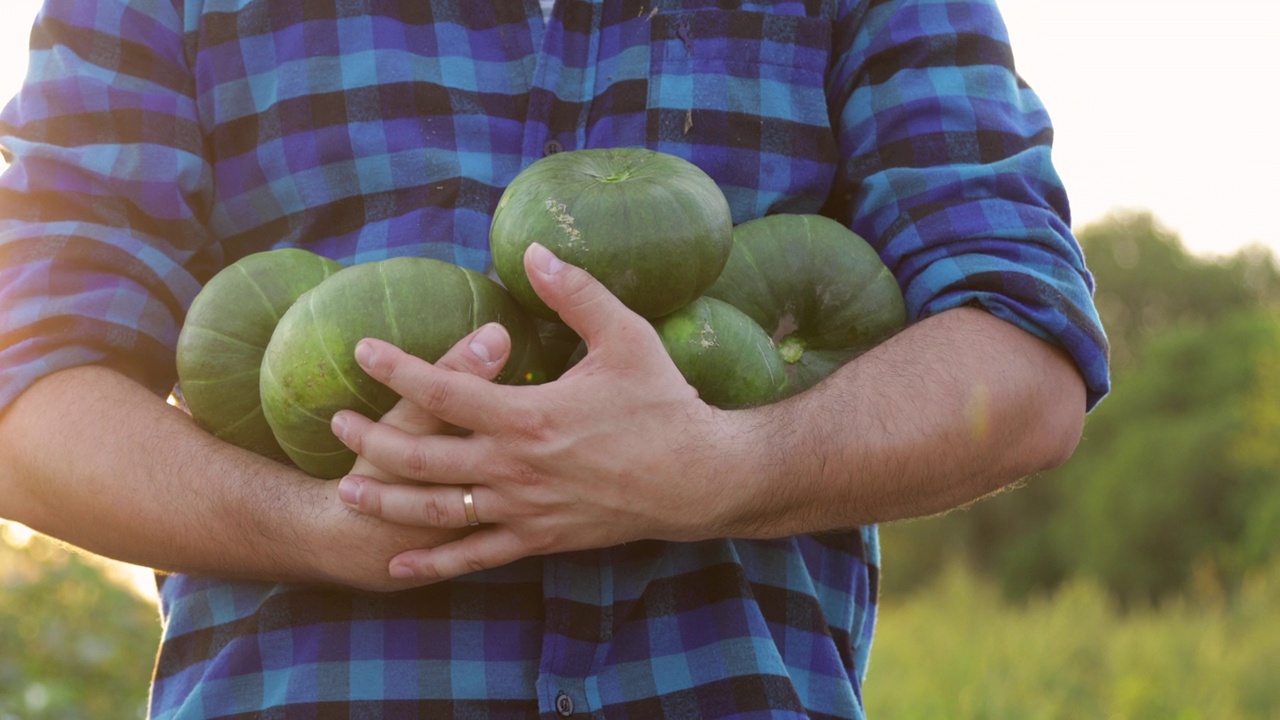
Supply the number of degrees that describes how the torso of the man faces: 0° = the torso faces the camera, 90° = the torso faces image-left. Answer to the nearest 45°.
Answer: approximately 0°
